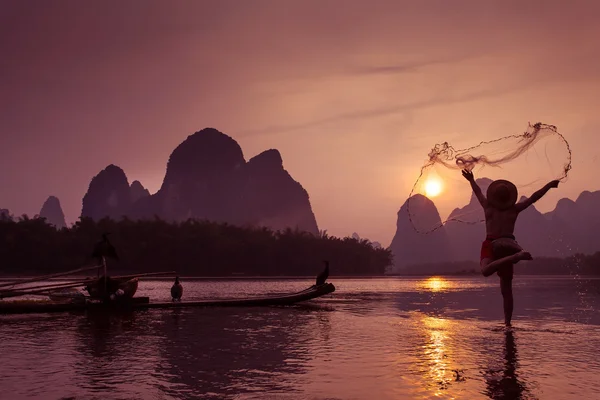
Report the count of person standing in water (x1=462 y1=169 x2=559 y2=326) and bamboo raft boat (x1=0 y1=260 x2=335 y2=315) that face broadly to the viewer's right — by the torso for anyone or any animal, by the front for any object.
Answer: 1

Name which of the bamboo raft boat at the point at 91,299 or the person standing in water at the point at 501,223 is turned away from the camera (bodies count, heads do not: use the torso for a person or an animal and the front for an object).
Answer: the person standing in water

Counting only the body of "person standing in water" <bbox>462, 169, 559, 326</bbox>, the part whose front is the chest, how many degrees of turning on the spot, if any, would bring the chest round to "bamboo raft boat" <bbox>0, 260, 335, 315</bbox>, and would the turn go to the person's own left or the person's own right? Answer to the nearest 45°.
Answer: approximately 90° to the person's own left

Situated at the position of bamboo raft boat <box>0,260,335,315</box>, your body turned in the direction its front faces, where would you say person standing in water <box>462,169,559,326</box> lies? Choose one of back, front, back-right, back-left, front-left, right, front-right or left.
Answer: front-right

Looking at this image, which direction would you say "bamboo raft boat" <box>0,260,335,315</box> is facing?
to the viewer's right

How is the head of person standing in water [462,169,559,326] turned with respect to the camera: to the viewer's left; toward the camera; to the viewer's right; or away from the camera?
away from the camera
